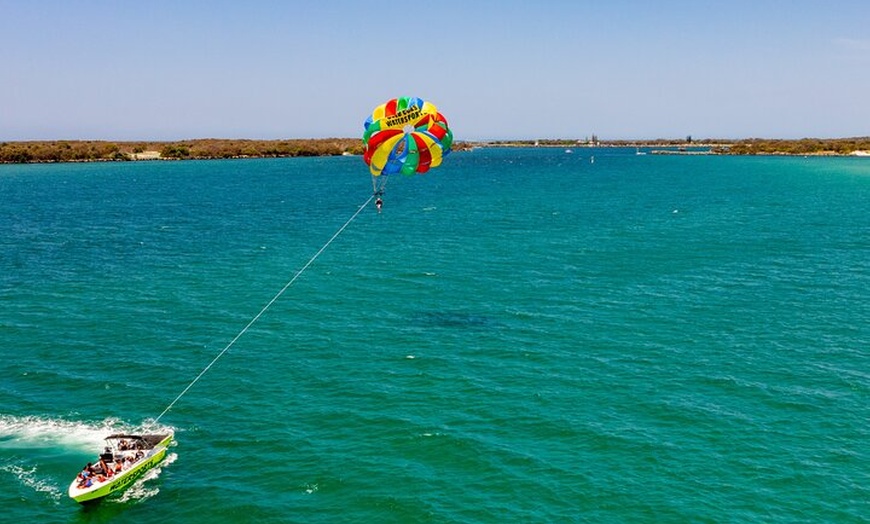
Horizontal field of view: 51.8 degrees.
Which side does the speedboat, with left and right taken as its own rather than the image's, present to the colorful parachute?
back

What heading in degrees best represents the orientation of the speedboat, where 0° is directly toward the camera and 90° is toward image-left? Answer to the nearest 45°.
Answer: approximately 45°
